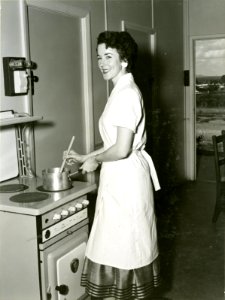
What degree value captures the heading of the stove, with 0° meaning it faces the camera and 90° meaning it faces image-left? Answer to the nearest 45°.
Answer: approximately 315°

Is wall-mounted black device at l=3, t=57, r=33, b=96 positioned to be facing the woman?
yes

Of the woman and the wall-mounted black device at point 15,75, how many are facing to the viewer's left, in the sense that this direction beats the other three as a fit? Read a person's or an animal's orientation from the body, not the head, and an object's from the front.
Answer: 1

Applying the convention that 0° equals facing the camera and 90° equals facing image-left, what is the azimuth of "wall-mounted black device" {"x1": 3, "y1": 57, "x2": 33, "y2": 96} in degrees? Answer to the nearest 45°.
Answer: approximately 315°

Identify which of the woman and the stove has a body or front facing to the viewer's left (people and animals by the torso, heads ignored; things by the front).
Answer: the woman

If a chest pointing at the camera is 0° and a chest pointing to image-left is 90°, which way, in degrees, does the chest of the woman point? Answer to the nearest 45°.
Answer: approximately 90°
